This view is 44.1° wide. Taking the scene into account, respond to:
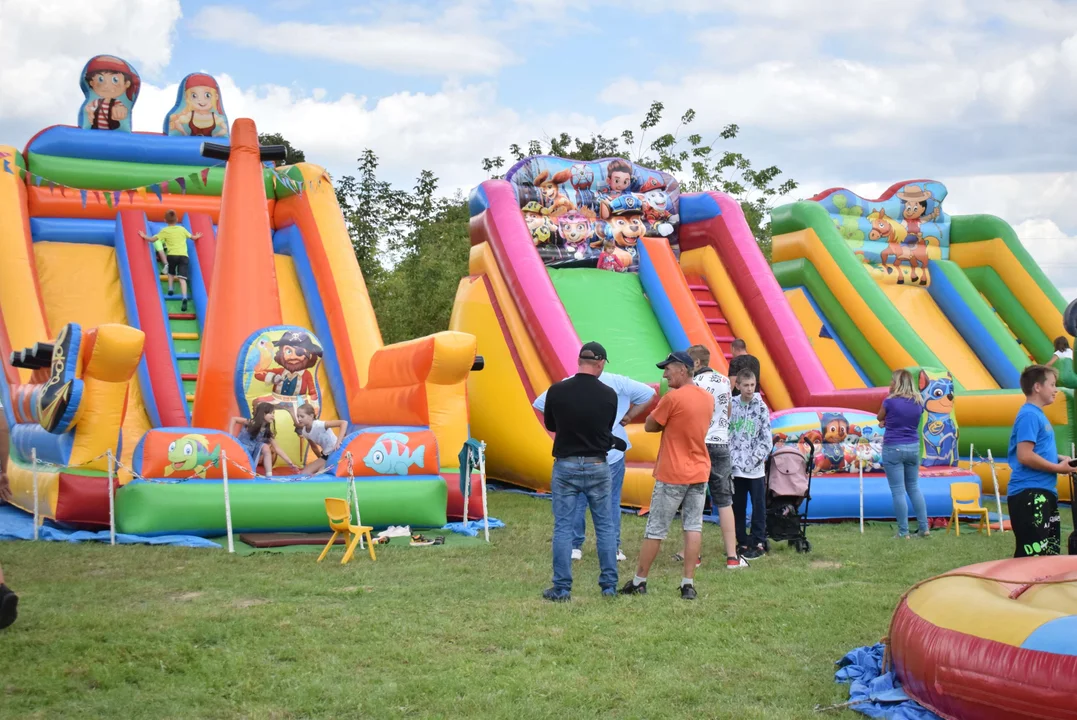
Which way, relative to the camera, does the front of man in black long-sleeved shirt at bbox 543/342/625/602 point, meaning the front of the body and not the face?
away from the camera

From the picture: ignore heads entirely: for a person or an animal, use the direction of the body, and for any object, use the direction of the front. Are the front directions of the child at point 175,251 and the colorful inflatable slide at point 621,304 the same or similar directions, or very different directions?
very different directions

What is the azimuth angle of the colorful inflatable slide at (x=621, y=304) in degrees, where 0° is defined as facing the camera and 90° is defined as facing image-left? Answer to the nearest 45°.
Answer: approximately 315°

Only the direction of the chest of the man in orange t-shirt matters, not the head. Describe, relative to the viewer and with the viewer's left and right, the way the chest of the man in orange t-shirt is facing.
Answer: facing away from the viewer and to the left of the viewer

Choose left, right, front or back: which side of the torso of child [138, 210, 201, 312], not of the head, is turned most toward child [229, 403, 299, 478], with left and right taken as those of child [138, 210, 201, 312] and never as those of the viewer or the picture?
back

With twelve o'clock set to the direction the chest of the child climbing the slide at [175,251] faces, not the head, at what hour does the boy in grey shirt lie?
The boy in grey shirt is roughly at 5 o'clock from the child climbing the slide.

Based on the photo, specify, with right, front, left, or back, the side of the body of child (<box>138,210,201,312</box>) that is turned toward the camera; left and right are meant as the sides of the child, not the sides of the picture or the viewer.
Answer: back

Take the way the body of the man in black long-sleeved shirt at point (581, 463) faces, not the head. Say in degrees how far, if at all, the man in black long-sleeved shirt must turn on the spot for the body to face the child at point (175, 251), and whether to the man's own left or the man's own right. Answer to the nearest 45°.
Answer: approximately 45° to the man's own left

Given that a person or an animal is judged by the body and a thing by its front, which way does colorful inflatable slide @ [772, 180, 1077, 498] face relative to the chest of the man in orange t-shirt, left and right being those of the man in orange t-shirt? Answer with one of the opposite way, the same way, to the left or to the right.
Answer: the opposite way
